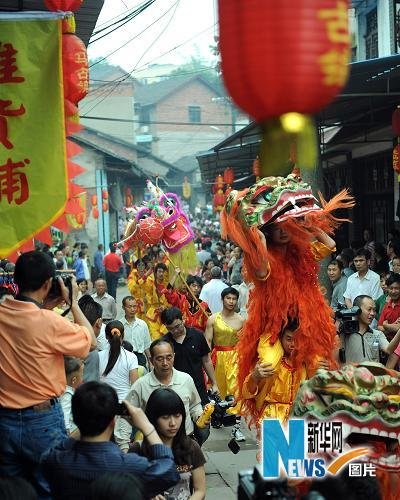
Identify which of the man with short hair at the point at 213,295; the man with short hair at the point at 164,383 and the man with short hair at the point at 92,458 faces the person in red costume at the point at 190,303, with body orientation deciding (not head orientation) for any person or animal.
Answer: the man with short hair at the point at 92,458

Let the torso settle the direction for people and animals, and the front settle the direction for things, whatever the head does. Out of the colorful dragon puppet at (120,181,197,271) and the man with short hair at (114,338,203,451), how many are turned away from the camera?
0

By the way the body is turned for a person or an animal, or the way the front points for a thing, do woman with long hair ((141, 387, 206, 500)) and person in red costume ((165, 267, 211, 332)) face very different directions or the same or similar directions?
same or similar directions

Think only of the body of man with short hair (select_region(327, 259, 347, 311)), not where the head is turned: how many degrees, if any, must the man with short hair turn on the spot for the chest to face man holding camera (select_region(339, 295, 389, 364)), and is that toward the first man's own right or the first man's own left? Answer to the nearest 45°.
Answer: approximately 45° to the first man's own left

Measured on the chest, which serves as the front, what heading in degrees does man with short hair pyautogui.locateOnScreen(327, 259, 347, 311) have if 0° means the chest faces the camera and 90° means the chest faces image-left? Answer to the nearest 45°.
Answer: approximately 45°

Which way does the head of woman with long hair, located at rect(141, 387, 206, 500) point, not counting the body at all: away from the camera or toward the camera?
toward the camera

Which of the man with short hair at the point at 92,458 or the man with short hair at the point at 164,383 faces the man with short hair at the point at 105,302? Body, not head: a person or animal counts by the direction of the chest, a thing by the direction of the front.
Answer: the man with short hair at the point at 92,458

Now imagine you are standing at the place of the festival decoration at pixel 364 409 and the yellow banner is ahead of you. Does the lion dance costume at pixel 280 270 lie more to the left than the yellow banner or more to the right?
right

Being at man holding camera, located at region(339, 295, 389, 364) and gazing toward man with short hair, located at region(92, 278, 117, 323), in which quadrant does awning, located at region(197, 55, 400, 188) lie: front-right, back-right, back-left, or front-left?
front-right

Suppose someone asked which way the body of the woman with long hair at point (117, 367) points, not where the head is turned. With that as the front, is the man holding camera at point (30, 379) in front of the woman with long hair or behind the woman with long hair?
behind

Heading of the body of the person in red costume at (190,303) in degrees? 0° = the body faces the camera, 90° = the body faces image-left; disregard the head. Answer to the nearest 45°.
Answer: approximately 0°

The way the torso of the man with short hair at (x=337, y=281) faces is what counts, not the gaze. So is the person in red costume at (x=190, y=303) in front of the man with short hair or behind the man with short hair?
in front

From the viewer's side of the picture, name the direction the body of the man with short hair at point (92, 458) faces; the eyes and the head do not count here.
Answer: away from the camera

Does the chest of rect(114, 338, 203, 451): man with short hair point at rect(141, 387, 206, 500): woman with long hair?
yes

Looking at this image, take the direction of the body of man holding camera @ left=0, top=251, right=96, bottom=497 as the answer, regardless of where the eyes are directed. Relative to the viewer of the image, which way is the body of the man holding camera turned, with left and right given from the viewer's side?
facing away from the viewer and to the right of the viewer

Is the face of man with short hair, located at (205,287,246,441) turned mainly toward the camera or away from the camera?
toward the camera

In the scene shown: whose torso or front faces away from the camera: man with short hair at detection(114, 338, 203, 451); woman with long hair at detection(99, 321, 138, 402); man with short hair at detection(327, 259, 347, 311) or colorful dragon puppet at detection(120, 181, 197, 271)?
the woman with long hair

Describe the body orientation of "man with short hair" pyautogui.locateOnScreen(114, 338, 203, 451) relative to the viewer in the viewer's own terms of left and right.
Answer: facing the viewer

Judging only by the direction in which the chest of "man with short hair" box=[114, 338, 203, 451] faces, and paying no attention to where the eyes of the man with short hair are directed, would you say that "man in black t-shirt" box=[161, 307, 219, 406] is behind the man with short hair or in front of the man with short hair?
behind

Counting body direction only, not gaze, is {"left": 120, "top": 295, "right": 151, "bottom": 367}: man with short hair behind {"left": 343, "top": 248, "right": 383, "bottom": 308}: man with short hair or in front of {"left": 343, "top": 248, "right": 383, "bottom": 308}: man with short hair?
in front

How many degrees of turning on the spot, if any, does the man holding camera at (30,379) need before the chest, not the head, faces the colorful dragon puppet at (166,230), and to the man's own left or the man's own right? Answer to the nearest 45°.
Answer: approximately 45° to the man's own left

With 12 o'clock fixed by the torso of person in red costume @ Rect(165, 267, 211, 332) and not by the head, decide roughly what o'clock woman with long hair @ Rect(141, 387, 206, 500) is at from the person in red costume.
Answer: The woman with long hair is roughly at 12 o'clock from the person in red costume.
